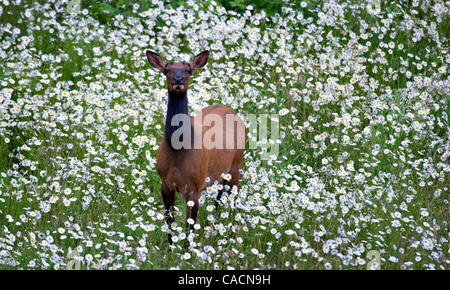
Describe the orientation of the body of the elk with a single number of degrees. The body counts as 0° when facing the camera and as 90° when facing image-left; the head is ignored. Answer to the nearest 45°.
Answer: approximately 45°
